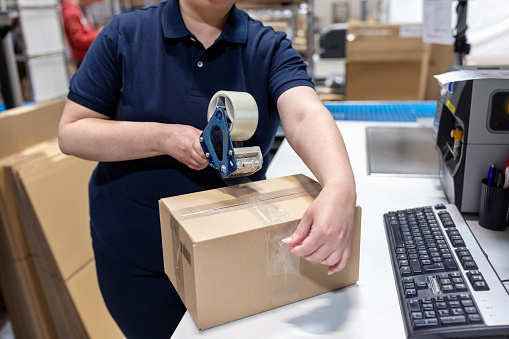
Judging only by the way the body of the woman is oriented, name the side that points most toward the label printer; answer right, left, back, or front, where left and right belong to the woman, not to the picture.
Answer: left

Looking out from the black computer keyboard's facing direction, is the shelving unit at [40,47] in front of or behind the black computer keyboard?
in front

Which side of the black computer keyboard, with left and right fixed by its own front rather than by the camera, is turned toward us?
left

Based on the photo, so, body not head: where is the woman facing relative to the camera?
toward the camera

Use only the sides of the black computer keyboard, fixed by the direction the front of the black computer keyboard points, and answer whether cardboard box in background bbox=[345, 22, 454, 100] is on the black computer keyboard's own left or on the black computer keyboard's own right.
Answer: on the black computer keyboard's own right

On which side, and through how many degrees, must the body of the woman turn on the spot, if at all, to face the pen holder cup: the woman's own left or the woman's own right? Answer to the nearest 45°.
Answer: approximately 90° to the woman's own left

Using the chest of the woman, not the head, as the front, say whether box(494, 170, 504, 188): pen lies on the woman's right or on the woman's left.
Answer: on the woman's left
